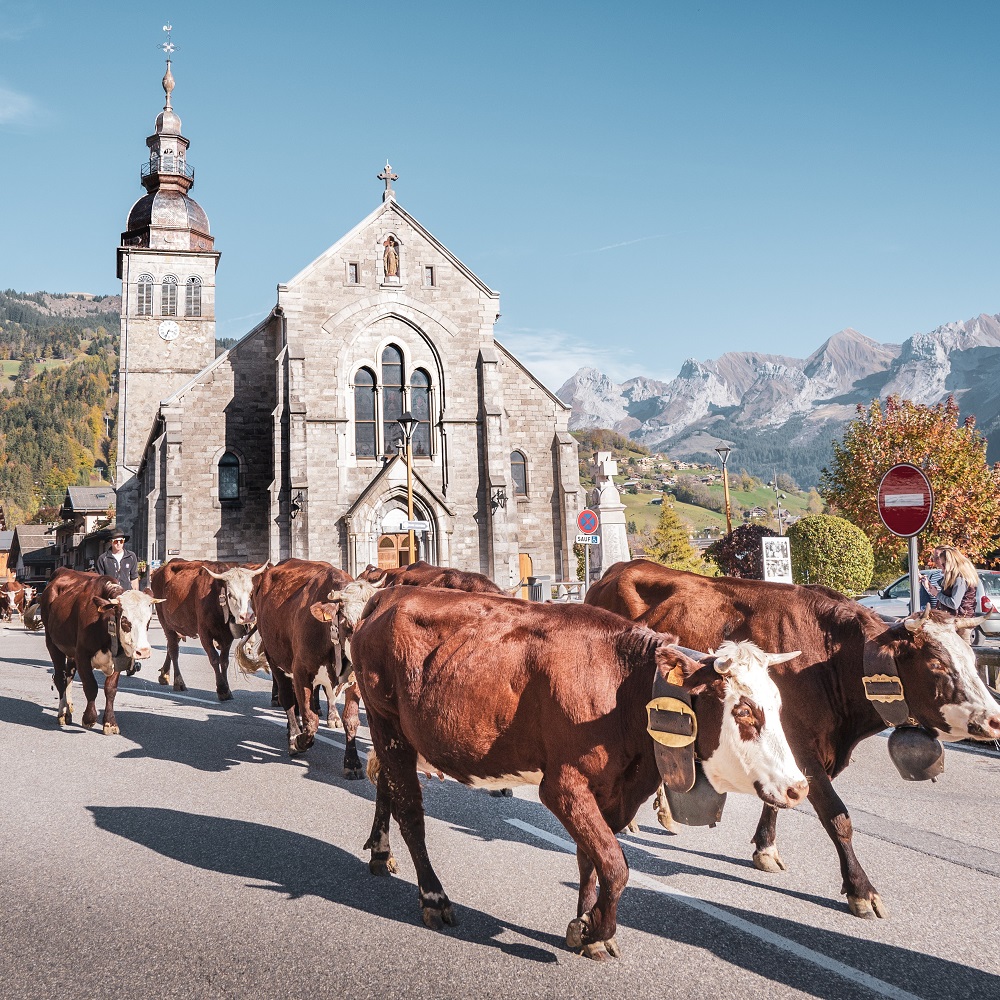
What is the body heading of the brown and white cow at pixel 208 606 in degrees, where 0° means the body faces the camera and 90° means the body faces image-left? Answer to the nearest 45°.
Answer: approximately 315°

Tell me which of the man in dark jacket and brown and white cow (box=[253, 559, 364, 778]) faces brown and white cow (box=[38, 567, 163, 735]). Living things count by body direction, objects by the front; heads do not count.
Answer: the man in dark jacket

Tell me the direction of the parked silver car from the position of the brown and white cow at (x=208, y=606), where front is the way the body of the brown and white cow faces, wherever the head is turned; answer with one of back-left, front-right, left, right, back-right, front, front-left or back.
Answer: front-left

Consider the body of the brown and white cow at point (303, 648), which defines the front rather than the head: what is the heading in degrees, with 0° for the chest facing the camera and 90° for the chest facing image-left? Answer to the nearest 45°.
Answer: approximately 315°

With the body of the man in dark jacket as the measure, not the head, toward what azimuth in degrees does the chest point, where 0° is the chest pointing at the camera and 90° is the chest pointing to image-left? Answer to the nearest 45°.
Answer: approximately 0°

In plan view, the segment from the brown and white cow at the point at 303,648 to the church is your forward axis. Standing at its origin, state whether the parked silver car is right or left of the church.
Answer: right

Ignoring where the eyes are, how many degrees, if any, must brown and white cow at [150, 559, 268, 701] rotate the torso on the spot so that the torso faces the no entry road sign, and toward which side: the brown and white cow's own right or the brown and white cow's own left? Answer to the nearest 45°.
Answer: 0° — it already faces it

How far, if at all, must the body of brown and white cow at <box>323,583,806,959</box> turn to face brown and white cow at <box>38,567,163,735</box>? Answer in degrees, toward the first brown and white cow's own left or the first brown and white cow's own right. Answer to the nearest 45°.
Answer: approximately 180°

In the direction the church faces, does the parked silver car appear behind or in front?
in front

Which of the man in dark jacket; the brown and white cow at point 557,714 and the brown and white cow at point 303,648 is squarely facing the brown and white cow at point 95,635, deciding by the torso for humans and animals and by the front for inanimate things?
the man in dark jacket

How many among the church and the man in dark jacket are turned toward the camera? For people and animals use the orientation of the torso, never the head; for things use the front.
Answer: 2

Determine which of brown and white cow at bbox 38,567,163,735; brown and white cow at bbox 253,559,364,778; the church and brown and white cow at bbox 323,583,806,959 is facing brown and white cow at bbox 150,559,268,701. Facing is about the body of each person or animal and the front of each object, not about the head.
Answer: the church

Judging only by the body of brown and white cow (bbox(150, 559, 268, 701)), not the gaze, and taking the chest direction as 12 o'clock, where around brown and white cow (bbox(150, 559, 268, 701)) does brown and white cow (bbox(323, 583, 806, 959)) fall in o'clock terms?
brown and white cow (bbox(323, 583, 806, 959)) is roughly at 1 o'clock from brown and white cow (bbox(150, 559, 268, 701)).

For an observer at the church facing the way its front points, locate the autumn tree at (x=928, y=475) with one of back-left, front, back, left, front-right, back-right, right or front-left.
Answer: left

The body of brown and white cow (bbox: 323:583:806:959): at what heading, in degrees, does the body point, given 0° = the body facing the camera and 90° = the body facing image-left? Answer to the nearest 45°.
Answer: approximately 315°

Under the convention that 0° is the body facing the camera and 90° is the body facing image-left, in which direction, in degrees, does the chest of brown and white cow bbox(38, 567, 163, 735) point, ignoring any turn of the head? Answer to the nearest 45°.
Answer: approximately 315°
